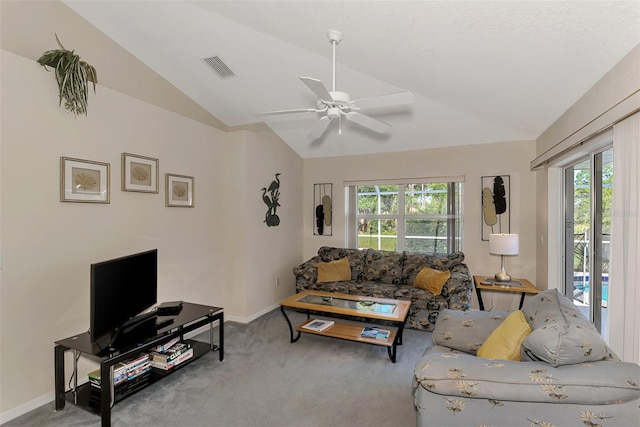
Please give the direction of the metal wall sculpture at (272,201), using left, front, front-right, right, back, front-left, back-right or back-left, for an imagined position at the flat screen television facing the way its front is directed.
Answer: left

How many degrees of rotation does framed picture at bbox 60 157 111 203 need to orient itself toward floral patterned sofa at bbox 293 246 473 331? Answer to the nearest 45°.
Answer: approximately 45° to its left

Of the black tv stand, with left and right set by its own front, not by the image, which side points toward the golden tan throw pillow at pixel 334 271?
left

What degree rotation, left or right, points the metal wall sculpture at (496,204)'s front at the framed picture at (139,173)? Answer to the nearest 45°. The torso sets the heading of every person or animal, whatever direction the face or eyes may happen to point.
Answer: approximately 45° to its right

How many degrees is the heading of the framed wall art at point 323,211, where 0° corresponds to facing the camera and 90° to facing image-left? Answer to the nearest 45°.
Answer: approximately 0°

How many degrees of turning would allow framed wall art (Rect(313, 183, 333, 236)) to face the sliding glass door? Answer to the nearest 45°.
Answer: approximately 45° to its left

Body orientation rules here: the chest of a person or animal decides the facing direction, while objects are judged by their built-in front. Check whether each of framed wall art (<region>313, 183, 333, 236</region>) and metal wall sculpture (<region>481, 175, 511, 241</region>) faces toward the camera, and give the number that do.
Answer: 2

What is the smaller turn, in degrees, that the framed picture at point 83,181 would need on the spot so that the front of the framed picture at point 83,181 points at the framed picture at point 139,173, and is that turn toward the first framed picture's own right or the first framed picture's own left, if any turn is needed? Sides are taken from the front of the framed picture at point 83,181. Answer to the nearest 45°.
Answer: approximately 90° to the first framed picture's own left

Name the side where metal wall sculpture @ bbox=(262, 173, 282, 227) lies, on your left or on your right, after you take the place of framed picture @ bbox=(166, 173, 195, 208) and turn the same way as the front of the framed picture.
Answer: on your left

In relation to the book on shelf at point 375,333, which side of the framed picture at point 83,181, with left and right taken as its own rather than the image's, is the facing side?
front

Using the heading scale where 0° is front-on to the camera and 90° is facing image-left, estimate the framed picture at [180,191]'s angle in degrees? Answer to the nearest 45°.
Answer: approximately 315°

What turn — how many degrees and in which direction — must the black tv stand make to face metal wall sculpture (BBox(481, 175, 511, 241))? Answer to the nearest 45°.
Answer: approximately 45° to its left

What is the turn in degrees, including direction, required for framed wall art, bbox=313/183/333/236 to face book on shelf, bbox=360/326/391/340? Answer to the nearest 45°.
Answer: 0° — it already faces it

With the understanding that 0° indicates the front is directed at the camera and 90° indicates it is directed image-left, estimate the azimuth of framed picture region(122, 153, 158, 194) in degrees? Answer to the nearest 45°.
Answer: approximately 315°
